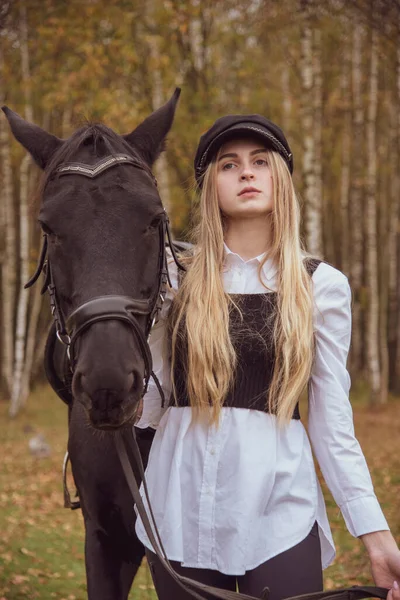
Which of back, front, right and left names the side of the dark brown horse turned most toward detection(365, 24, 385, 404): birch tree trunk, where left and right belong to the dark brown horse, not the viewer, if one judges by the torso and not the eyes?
back

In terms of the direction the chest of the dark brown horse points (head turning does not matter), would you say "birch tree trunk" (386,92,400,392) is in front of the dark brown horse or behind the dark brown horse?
behind

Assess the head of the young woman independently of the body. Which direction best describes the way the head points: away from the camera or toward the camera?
toward the camera

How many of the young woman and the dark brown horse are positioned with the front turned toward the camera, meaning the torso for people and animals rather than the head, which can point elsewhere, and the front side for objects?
2

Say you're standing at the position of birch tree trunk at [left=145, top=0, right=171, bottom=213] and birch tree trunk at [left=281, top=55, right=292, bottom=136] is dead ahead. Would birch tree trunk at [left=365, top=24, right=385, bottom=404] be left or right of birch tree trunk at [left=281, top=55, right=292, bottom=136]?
right

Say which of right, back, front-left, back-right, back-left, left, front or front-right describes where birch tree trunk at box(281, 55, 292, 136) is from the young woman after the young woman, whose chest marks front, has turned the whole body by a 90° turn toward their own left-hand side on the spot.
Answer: left

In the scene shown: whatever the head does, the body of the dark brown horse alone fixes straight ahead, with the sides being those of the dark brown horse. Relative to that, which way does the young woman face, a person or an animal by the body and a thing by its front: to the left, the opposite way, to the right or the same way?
the same way

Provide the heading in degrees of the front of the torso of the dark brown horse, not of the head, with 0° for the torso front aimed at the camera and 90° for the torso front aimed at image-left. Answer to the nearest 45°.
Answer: approximately 0°

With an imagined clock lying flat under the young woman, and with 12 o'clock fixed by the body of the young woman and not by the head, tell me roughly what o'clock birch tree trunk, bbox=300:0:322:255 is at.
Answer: The birch tree trunk is roughly at 6 o'clock from the young woman.

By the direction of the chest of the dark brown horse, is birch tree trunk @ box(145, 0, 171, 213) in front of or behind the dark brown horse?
behind

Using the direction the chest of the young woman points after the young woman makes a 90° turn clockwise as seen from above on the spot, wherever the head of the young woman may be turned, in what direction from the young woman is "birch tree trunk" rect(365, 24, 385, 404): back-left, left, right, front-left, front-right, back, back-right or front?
right

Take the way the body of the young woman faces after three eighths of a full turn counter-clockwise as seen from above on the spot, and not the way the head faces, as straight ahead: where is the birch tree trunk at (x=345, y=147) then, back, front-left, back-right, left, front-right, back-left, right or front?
front-left

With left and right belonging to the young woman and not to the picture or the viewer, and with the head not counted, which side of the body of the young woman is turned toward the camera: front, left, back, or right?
front
